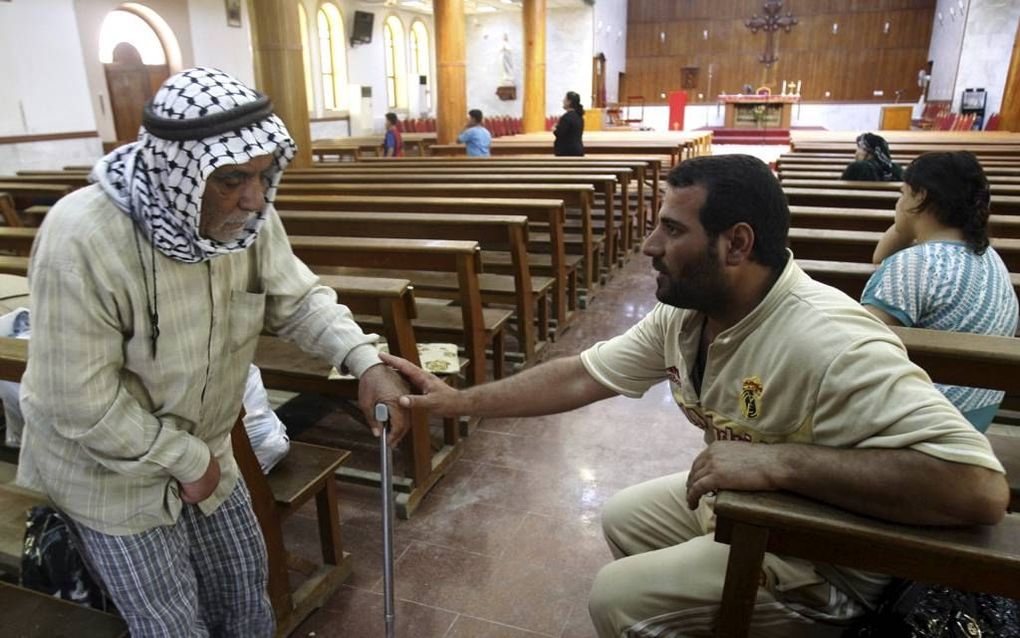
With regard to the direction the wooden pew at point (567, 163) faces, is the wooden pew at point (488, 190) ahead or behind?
behind

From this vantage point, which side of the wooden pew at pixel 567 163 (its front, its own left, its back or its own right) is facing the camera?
back

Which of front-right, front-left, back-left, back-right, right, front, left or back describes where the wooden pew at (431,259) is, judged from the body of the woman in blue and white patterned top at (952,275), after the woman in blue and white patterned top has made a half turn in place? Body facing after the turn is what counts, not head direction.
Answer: back-right

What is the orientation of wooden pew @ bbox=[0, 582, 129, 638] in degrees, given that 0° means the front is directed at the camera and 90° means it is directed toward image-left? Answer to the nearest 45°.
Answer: approximately 225°

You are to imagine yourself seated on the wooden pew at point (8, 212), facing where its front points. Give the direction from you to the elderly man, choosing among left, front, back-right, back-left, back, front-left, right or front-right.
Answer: back-right

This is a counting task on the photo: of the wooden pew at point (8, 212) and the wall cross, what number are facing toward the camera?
1

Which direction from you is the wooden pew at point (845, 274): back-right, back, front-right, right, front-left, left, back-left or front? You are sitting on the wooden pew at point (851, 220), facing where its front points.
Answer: back

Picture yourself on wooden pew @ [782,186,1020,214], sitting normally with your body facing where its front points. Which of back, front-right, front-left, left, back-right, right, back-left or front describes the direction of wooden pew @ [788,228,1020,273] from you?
back

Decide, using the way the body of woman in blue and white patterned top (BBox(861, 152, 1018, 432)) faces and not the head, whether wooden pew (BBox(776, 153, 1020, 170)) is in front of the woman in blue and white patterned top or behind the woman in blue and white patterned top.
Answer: in front

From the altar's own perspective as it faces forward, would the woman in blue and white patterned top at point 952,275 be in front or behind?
in front

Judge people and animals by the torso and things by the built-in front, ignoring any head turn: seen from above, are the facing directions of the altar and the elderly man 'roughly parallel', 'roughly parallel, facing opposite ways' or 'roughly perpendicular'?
roughly perpendicular

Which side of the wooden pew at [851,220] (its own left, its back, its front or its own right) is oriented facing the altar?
front

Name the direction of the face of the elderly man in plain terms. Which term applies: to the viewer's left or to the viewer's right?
to the viewer's right

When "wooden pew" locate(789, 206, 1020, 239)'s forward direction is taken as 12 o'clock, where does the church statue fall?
The church statue is roughly at 11 o'clock from the wooden pew.

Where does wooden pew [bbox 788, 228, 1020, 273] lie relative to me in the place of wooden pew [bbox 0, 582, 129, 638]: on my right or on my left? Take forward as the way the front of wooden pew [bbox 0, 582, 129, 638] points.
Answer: on my right

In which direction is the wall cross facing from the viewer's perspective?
toward the camera

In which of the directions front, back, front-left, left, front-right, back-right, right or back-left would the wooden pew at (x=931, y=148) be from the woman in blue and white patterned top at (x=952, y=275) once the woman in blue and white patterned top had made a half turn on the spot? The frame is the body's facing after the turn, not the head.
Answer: back-left

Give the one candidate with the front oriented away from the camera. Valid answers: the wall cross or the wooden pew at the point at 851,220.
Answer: the wooden pew

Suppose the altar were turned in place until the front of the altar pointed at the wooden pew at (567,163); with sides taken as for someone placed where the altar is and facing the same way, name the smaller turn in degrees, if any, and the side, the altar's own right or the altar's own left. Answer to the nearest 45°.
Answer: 0° — it already faces it
